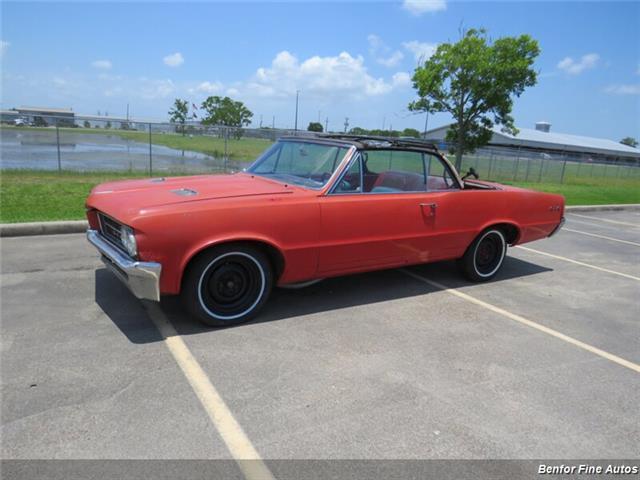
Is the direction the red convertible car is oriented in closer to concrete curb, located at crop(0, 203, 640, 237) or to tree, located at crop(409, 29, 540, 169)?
the concrete curb

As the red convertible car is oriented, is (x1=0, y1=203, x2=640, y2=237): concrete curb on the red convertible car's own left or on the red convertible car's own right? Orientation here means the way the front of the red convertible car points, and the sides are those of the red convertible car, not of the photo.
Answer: on the red convertible car's own right

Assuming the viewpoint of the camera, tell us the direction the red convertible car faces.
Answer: facing the viewer and to the left of the viewer

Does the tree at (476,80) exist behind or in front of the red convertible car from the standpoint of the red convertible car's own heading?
behind

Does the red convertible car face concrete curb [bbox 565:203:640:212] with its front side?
no

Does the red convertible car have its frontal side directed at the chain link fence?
no

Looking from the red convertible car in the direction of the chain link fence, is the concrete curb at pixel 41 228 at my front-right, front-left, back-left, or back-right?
front-left
